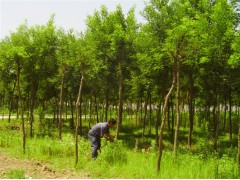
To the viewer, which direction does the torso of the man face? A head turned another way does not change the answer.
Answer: to the viewer's right

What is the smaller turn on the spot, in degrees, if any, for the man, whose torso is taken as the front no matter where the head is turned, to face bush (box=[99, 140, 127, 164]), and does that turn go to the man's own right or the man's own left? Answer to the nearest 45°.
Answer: approximately 45° to the man's own right
